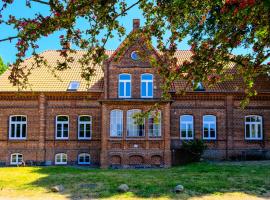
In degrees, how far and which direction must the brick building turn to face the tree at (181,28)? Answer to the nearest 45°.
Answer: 0° — it already faces it

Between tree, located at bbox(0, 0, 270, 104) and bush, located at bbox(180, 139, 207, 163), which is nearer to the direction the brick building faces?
the tree

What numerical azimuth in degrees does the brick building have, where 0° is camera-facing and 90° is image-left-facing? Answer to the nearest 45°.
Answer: approximately 0°
